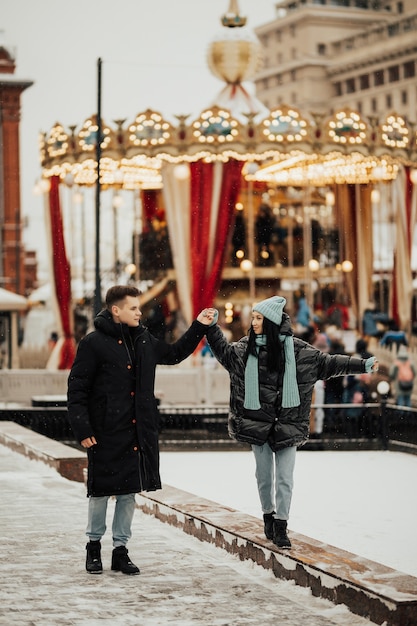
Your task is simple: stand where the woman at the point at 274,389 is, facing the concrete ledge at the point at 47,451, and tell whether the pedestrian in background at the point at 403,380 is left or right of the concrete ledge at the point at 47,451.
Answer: right

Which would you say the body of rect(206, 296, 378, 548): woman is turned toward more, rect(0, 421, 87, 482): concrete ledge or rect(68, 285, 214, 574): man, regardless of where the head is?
the man

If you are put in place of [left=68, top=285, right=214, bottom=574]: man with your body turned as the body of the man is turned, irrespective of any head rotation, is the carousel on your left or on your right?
on your left

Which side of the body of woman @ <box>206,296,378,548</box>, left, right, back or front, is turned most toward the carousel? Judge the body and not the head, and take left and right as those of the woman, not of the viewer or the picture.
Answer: back

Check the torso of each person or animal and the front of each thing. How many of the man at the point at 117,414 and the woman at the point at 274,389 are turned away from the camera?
0

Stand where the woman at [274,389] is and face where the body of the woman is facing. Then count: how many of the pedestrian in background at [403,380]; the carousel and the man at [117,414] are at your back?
2

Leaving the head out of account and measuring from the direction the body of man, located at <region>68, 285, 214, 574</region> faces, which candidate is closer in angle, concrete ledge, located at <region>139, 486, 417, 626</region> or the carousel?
the concrete ledge

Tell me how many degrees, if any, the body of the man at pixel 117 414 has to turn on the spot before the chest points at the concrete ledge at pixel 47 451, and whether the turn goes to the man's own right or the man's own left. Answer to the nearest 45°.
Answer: approximately 135° to the man's own left

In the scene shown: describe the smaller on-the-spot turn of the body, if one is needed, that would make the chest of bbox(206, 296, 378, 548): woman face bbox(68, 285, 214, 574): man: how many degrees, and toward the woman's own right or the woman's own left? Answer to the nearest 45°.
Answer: approximately 45° to the woman's own right

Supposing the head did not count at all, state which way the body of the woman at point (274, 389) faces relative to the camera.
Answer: toward the camera

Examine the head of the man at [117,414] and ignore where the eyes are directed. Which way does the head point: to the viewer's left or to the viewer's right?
to the viewer's right
